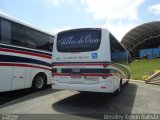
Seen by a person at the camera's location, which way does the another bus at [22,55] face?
facing away from the viewer and to the right of the viewer
